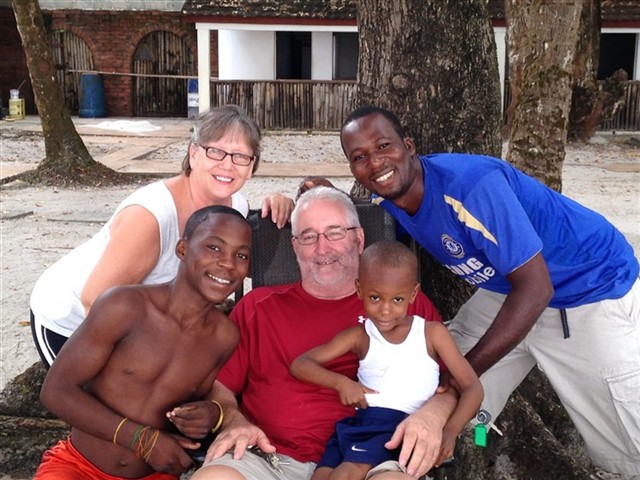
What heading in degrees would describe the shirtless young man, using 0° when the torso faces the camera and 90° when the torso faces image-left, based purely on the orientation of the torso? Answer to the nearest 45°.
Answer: approximately 315°

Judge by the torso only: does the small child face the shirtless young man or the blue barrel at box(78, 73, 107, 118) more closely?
the shirtless young man

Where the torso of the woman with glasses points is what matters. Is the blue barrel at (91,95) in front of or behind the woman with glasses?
behind

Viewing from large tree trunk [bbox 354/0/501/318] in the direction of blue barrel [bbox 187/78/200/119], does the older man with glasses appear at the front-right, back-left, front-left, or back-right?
back-left

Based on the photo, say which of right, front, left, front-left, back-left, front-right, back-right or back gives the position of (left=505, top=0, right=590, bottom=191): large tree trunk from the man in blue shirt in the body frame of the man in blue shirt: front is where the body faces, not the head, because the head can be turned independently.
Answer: back-right
